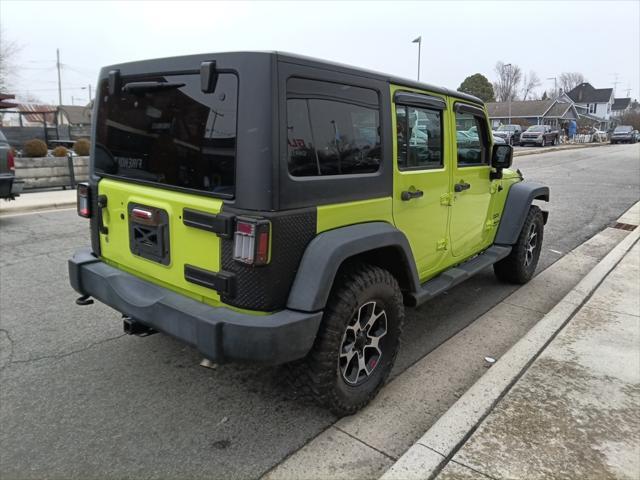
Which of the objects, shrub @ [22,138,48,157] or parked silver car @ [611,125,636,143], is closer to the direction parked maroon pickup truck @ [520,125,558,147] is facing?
the shrub

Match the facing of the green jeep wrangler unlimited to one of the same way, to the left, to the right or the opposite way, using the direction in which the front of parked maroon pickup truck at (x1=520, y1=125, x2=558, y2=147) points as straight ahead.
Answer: the opposite way

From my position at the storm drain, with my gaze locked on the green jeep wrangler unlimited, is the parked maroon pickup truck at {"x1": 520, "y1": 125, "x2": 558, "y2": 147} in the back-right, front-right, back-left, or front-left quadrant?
back-right

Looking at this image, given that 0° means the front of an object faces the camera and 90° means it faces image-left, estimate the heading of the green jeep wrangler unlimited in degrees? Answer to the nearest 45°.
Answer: approximately 225°

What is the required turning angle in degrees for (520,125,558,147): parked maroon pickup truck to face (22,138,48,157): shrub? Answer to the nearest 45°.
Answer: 0° — it already faces it

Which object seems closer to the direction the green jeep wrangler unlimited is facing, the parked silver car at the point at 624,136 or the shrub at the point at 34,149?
the parked silver car

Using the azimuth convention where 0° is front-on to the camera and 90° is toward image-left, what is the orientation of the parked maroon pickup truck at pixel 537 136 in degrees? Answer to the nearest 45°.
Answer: approximately 45°

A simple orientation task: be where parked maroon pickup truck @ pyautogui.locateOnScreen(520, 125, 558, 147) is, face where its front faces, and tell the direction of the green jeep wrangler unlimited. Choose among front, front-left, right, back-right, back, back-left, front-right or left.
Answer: front-left

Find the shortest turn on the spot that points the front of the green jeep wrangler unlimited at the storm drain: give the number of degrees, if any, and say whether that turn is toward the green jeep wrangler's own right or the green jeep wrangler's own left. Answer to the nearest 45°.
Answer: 0° — it already faces it

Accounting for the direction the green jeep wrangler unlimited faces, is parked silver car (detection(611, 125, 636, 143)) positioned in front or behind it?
in front
